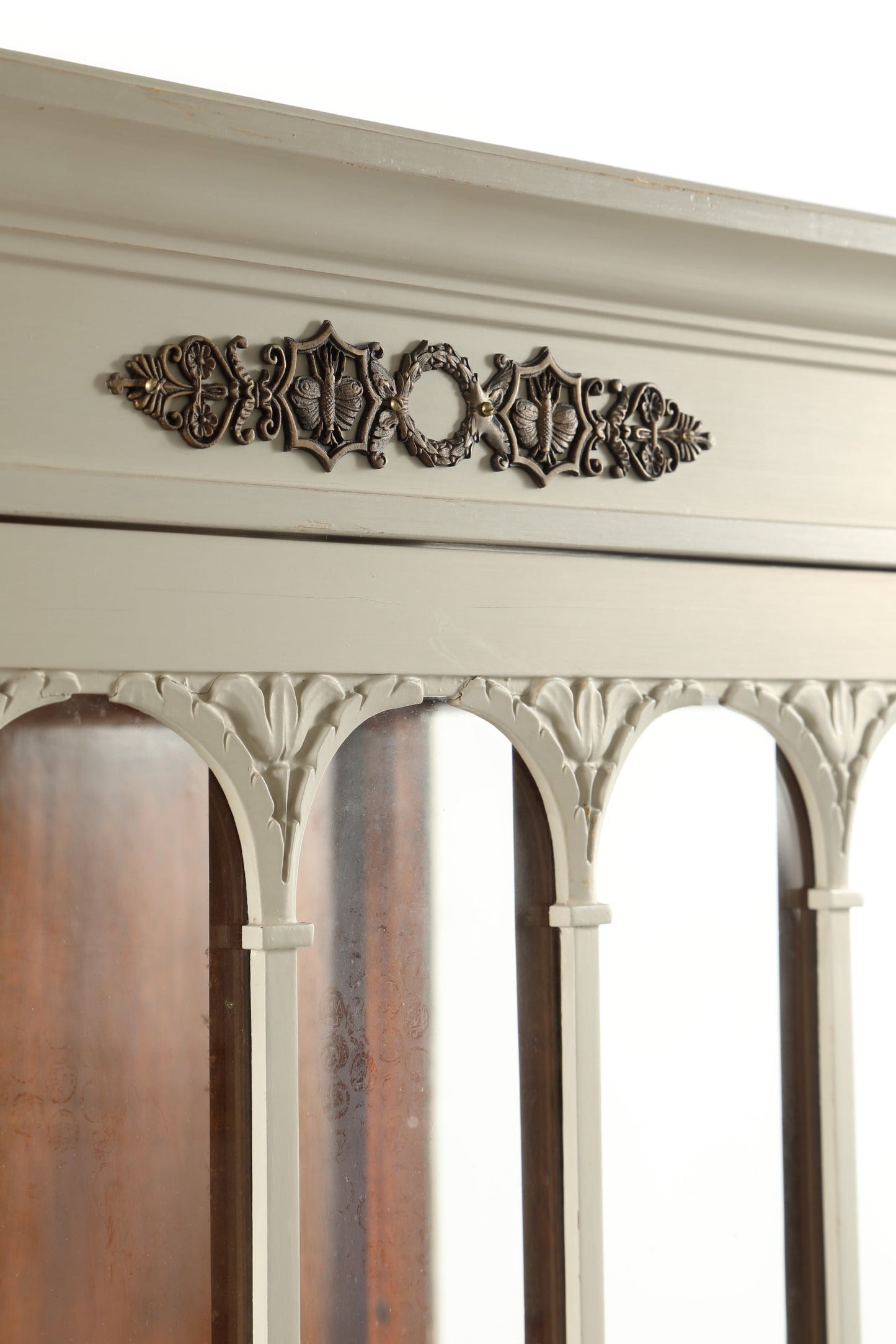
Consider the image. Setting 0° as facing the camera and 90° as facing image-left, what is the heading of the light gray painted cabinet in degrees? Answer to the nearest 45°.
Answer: approximately 315°
